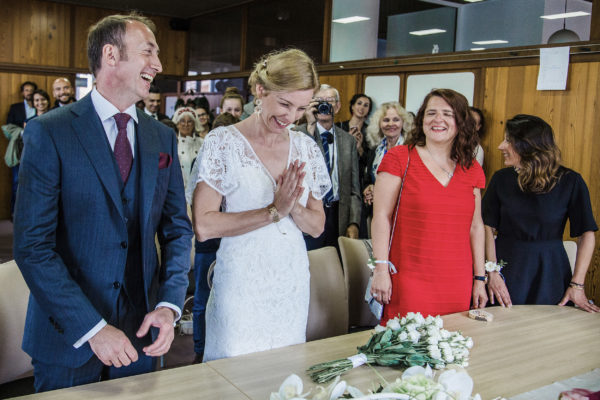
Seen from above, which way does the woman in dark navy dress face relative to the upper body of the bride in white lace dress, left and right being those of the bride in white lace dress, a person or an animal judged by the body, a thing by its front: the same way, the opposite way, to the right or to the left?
to the right

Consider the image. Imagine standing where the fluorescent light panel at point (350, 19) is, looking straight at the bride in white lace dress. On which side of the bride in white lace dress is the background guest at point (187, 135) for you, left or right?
right

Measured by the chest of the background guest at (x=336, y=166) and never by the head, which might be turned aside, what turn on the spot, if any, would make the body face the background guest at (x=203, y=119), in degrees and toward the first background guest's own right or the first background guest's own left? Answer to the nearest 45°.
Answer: approximately 135° to the first background guest's own right

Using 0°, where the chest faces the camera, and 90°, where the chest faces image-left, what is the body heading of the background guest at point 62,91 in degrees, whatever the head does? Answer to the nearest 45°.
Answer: approximately 0°

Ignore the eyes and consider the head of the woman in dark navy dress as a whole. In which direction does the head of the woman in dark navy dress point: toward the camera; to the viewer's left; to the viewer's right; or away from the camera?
to the viewer's left

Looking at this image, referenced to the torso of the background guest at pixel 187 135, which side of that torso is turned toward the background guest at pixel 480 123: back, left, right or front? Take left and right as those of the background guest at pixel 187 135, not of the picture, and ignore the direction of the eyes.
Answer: left

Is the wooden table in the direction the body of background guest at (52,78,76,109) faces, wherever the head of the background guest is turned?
yes

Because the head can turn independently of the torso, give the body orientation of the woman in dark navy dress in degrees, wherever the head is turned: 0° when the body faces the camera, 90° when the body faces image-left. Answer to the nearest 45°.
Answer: approximately 0°

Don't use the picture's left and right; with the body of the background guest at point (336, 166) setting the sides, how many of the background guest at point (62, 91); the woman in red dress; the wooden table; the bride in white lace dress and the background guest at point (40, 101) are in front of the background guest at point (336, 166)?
3
